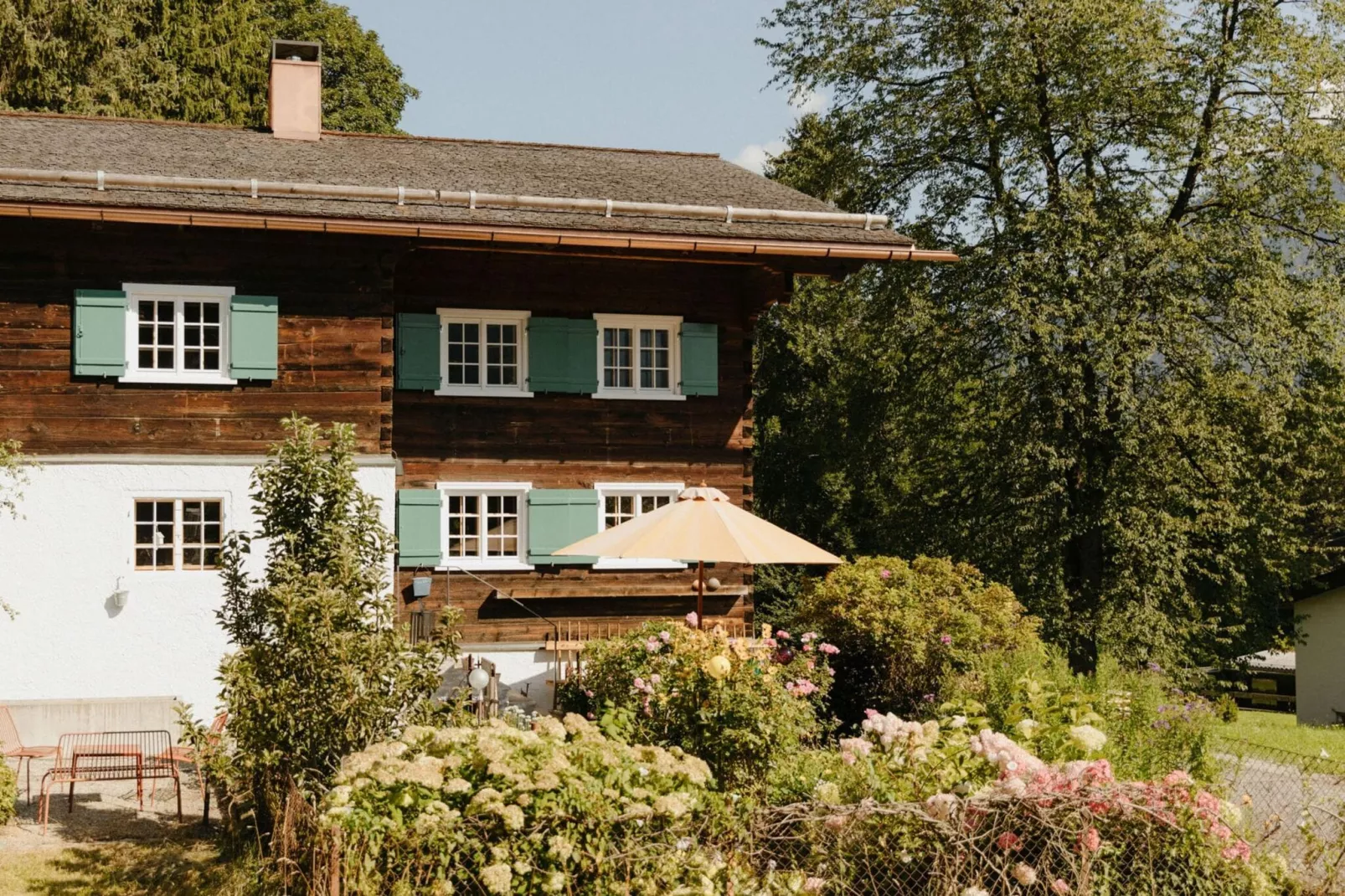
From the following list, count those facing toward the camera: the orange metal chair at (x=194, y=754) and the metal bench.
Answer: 1

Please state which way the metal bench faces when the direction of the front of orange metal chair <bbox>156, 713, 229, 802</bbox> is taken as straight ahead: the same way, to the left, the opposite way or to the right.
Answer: to the left

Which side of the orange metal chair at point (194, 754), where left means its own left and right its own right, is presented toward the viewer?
left

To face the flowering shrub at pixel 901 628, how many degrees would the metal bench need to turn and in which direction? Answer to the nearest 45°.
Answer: approximately 90° to its left

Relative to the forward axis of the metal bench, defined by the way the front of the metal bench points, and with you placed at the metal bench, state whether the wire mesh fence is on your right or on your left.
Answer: on your left

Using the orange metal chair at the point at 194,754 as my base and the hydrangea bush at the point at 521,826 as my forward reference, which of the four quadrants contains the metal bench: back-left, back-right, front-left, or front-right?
back-right

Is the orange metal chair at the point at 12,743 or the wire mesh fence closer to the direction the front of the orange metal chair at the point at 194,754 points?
the orange metal chair

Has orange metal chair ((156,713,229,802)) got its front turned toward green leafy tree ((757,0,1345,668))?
no

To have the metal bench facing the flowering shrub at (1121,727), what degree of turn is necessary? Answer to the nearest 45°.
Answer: approximately 45° to its left

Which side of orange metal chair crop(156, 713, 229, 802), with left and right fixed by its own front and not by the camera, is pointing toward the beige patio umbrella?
back

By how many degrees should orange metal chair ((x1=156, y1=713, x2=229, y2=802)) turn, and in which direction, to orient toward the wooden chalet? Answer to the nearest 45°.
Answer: approximately 90° to its right

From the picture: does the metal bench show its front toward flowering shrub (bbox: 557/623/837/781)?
no

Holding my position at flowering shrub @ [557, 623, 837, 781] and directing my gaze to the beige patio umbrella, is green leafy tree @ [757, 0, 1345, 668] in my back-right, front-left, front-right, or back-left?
front-right
